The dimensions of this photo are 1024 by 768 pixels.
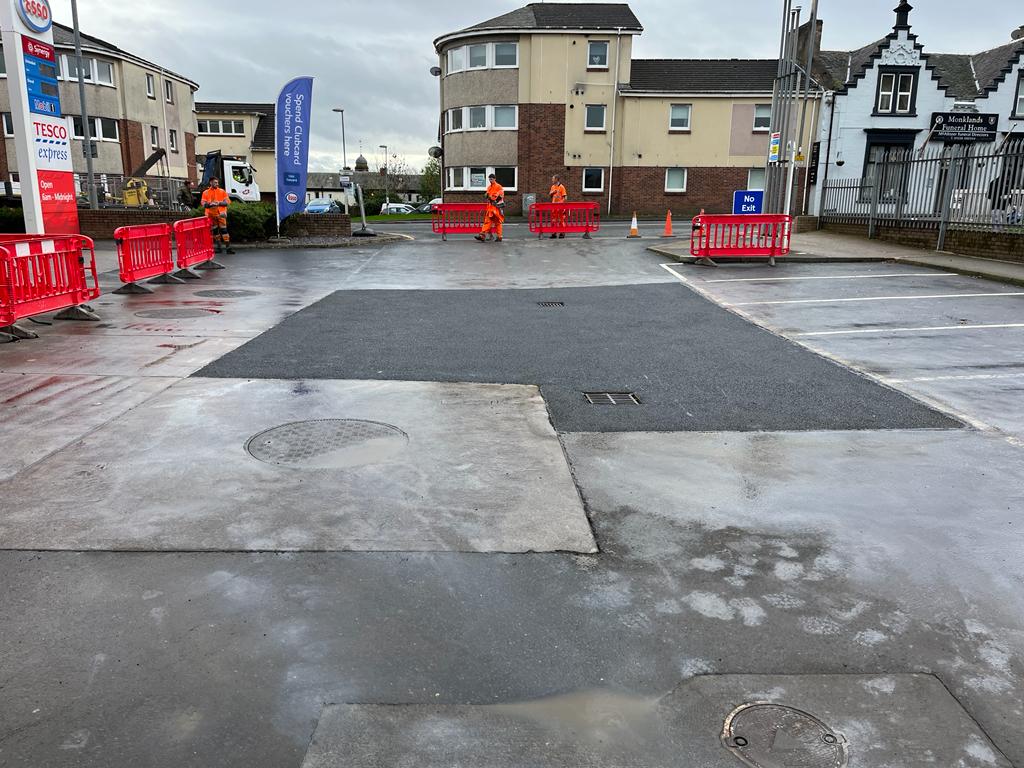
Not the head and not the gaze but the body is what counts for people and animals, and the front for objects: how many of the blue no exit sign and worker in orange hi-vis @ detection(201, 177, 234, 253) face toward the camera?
2

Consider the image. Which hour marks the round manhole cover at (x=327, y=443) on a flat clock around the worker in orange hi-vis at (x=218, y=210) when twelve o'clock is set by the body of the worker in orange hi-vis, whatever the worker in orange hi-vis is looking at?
The round manhole cover is roughly at 12 o'clock from the worker in orange hi-vis.

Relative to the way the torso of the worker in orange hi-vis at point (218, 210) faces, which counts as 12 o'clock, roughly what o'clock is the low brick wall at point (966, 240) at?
The low brick wall is roughly at 10 o'clock from the worker in orange hi-vis.

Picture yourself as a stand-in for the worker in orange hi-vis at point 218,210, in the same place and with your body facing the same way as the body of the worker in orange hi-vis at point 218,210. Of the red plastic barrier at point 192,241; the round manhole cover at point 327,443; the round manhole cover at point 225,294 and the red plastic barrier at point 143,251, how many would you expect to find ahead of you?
4

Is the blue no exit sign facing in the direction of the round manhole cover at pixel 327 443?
yes

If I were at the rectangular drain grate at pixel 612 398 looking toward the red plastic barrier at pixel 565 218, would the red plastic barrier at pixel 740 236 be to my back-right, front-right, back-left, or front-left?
front-right

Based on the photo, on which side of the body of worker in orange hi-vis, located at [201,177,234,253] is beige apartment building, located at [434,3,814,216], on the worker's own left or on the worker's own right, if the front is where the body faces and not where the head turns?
on the worker's own left

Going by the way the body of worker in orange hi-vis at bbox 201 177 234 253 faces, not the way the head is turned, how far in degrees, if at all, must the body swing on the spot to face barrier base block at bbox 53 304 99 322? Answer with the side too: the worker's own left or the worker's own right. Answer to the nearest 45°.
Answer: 0° — they already face it

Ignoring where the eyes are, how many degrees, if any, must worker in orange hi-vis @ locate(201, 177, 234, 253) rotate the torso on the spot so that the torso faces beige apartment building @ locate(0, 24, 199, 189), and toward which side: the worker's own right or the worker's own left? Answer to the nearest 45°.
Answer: approximately 180°

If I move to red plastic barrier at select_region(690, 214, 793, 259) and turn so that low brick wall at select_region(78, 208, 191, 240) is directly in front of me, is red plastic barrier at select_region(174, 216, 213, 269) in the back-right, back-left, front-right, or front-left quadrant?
front-left

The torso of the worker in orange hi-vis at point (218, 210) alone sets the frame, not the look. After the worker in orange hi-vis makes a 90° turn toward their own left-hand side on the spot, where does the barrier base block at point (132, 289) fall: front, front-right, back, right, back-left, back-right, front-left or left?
right

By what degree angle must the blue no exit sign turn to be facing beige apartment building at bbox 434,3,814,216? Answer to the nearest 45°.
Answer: approximately 180°

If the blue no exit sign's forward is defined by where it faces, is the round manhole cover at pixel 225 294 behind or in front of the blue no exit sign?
in front

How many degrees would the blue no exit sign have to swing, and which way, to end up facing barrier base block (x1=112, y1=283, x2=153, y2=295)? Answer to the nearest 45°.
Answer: approximately 45° to its right

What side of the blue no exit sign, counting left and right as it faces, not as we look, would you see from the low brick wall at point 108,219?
right

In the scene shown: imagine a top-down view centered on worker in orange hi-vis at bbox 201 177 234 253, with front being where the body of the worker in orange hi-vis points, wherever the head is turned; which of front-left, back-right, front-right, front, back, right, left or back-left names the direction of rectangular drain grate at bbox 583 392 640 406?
front

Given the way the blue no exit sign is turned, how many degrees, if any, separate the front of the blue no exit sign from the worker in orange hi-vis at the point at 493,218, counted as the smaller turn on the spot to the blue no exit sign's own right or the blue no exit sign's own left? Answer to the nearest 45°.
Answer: approximately 90° to the blue no exit sign's own right

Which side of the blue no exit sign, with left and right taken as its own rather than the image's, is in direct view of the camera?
front

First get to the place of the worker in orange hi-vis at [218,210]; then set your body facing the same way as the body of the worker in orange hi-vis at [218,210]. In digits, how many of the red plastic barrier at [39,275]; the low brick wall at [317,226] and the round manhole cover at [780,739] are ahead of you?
2

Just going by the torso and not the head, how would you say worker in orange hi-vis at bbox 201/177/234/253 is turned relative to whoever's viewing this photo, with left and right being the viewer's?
facing the viewer
